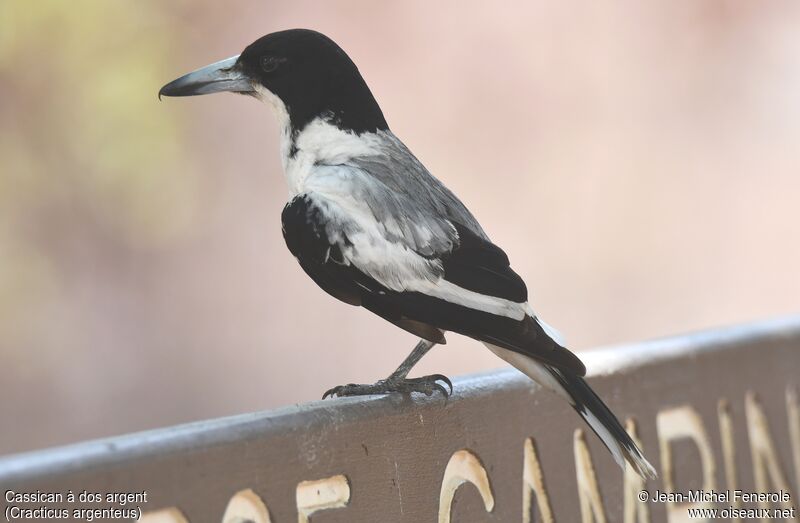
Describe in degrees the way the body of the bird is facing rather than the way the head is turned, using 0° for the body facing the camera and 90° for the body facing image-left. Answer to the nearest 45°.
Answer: approximately 90°
